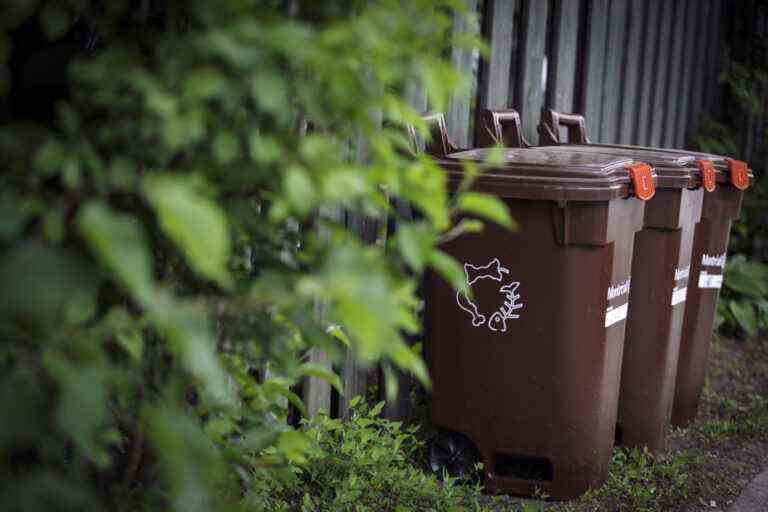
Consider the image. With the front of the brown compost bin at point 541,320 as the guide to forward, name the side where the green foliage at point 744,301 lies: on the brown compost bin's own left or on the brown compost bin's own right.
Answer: on the brown compost bin's own left

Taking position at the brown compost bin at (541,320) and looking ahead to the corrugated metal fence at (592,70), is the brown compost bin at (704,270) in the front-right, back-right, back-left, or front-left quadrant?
front-right

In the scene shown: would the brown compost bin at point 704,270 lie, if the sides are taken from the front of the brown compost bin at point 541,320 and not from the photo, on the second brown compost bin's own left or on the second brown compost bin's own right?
on the second brown compost bin's own left
